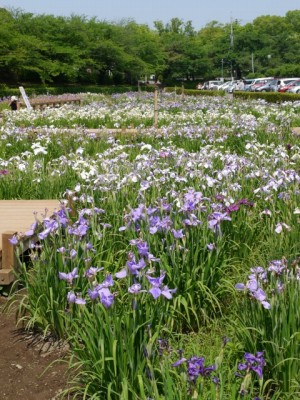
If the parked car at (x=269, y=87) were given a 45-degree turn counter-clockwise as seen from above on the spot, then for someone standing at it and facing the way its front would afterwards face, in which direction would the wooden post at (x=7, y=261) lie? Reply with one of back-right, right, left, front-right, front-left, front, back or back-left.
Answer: front

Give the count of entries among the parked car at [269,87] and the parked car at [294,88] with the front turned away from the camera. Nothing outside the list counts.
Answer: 0

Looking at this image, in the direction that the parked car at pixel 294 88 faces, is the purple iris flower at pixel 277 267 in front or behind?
in front

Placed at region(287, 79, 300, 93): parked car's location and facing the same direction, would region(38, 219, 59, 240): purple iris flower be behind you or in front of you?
in front

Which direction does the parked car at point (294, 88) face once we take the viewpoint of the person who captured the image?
facing the viewer and to the left of the viewer

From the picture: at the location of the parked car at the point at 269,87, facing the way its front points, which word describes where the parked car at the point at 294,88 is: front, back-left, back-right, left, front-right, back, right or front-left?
front-left

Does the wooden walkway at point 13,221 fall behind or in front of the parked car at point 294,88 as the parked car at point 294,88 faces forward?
in front

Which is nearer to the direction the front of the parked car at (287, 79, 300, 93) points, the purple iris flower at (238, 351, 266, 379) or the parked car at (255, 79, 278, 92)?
the purple iris flower

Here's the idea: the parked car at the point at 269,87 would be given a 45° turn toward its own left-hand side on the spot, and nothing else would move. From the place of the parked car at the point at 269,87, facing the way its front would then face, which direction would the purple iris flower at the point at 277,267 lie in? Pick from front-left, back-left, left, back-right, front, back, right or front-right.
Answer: front
